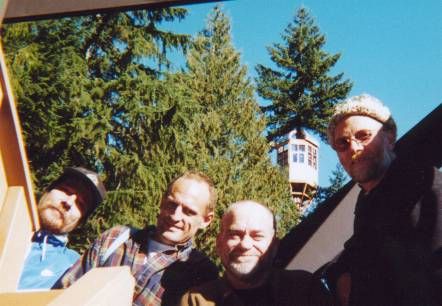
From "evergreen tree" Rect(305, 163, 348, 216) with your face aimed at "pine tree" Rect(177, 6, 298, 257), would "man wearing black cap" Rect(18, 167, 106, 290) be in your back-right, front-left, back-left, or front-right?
front-left

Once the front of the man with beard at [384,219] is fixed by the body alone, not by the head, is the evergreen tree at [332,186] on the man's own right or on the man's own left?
on the man's own right

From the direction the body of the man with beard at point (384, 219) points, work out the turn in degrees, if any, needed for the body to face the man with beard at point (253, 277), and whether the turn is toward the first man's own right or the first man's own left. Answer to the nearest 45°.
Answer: approximately 90° to the first man's own right

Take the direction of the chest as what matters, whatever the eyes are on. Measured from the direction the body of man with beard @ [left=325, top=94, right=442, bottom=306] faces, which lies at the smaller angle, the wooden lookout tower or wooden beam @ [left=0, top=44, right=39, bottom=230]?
the wooden beam

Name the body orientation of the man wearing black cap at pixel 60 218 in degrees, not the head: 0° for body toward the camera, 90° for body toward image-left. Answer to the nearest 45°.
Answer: approximately 0°

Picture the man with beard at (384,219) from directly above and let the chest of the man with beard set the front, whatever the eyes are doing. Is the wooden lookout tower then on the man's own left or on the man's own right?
on the man's own right

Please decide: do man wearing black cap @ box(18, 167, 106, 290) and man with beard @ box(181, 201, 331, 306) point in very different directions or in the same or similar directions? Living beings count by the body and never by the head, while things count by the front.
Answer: same or similar directions

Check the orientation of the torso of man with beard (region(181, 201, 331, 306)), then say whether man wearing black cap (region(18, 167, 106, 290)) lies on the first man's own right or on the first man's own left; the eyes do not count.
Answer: on the first man's own right

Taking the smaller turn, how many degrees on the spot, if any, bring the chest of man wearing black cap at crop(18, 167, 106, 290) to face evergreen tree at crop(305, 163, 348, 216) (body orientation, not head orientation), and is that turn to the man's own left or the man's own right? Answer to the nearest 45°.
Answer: approximately 135° to the man's own left

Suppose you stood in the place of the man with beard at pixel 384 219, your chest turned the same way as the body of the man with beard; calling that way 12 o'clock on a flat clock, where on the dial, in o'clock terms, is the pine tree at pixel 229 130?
The pine tree is roughly at 4 o'clock from the man with beard.

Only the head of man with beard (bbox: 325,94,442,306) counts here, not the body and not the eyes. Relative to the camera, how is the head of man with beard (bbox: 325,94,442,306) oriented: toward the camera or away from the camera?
toward the camera

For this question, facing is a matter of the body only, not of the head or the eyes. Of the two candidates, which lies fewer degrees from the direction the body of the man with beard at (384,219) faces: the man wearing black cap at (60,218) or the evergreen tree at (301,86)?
the man wearing black cap

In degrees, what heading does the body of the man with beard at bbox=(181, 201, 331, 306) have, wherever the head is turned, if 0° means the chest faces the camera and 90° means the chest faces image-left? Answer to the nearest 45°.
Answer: approximately 0°

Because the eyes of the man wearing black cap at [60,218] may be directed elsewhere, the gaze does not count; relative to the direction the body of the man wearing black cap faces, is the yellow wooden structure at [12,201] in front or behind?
in front

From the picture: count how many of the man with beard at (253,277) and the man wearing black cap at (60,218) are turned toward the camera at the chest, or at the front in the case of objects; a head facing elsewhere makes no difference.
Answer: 2

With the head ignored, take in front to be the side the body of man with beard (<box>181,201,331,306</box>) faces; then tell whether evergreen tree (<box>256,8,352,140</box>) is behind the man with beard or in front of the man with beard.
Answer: behind
